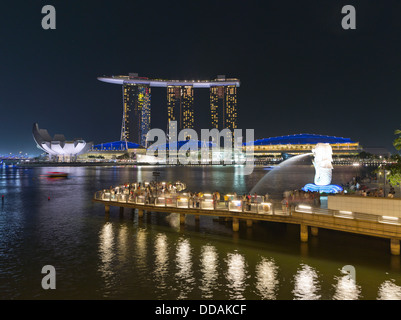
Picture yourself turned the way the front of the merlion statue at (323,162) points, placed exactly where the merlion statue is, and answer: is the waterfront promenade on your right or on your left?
on your left

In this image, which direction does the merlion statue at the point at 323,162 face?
to the viewer's left
